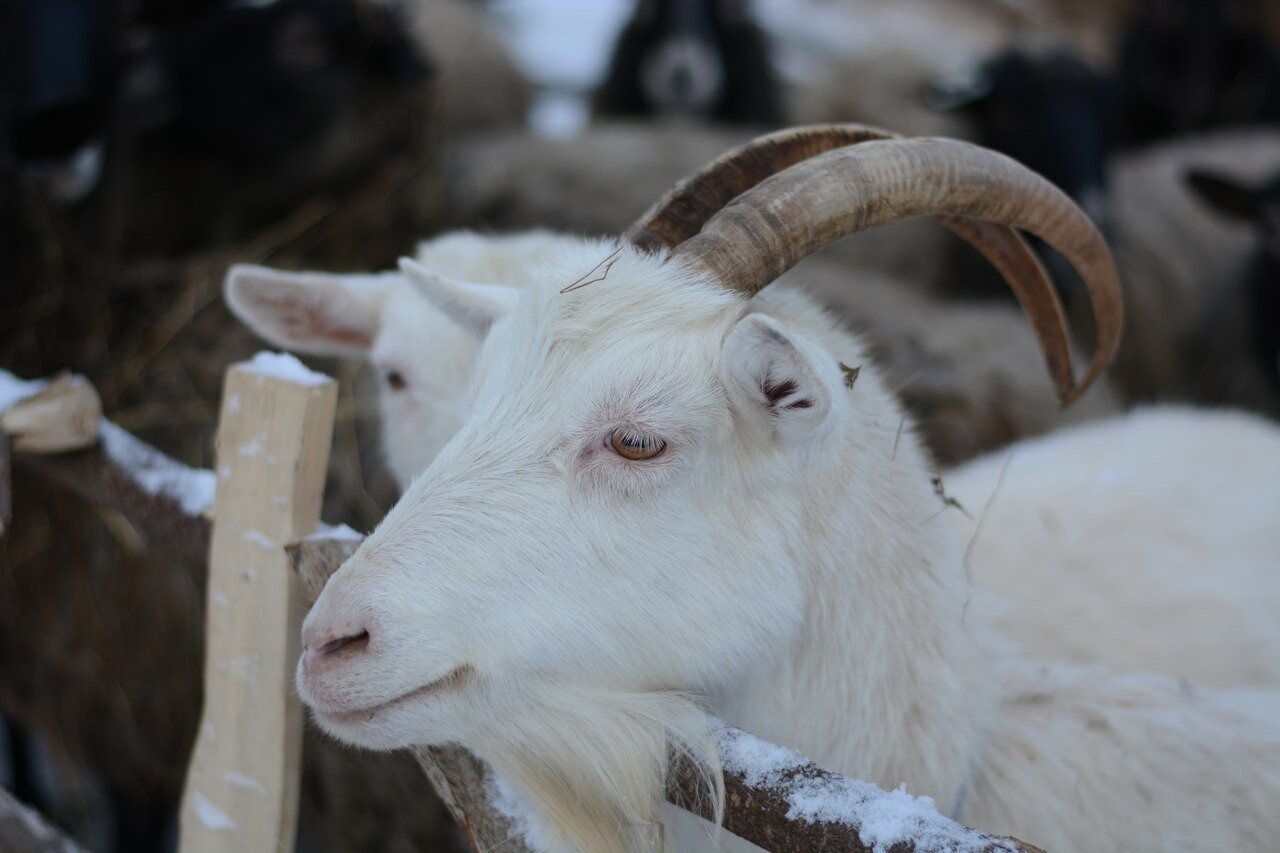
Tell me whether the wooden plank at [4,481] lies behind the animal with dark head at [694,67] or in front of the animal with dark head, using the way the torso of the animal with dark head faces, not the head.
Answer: in front

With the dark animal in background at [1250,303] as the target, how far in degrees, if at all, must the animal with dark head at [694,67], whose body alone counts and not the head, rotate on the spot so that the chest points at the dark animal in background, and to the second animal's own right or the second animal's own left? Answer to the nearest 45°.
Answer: approximately 45° to the second animal's own left

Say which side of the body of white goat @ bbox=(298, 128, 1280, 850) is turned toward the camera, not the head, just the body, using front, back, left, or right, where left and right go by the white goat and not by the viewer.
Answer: left

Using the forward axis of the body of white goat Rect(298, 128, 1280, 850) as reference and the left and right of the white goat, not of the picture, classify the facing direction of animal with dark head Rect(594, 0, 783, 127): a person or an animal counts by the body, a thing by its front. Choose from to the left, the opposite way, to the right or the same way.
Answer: to the left

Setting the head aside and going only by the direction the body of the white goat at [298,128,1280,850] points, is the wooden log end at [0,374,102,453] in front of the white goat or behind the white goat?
in front

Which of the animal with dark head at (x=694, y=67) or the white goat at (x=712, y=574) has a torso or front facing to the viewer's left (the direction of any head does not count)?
the white goat

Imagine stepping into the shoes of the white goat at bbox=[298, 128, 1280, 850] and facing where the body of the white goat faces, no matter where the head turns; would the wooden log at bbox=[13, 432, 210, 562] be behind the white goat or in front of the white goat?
in front

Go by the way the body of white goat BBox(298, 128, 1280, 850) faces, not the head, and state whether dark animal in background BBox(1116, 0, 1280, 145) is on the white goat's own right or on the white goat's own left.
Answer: on the white goat's own right
